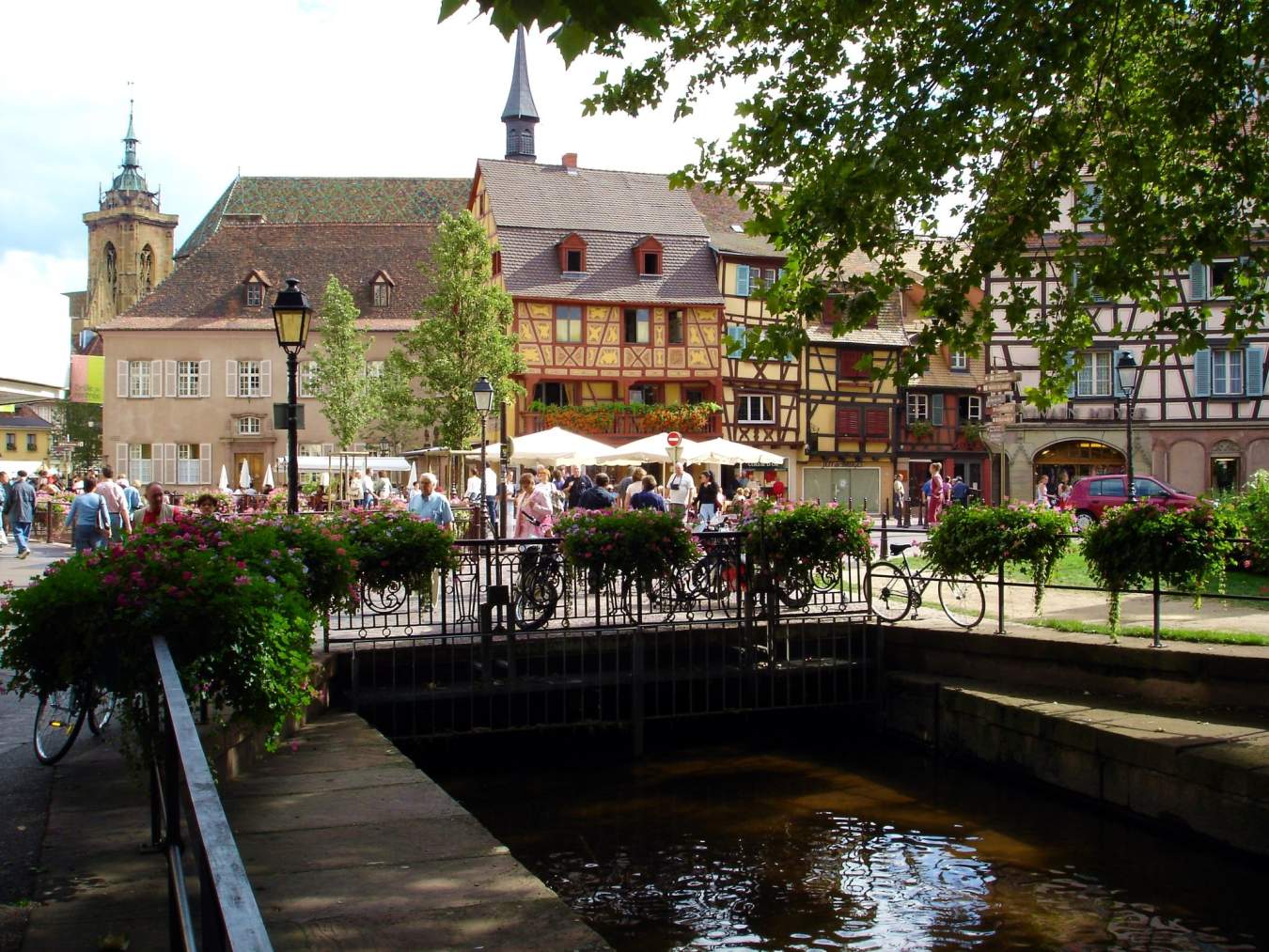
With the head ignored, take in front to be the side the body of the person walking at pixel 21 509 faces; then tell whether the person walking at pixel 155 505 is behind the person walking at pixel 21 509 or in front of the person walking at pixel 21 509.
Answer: behind

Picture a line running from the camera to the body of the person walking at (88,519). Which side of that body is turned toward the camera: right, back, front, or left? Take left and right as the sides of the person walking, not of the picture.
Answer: back

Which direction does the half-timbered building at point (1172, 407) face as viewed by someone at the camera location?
facing the viewer

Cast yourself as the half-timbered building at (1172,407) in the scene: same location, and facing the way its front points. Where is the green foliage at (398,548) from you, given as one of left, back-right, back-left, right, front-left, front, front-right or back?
front

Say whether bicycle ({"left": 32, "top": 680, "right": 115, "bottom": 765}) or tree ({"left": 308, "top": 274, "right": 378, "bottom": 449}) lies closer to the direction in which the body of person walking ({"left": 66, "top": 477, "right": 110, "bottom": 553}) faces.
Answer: the tree

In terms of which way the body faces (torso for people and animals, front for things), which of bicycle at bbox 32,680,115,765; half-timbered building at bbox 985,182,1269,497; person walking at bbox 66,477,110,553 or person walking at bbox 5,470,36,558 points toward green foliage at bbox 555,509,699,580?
the half-timbered building

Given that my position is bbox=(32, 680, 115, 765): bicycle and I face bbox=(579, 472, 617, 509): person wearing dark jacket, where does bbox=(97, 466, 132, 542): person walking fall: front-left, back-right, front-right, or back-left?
front-left

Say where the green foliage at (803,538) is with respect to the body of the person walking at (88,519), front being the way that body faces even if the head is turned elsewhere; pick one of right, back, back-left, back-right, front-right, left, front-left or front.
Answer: back-right
